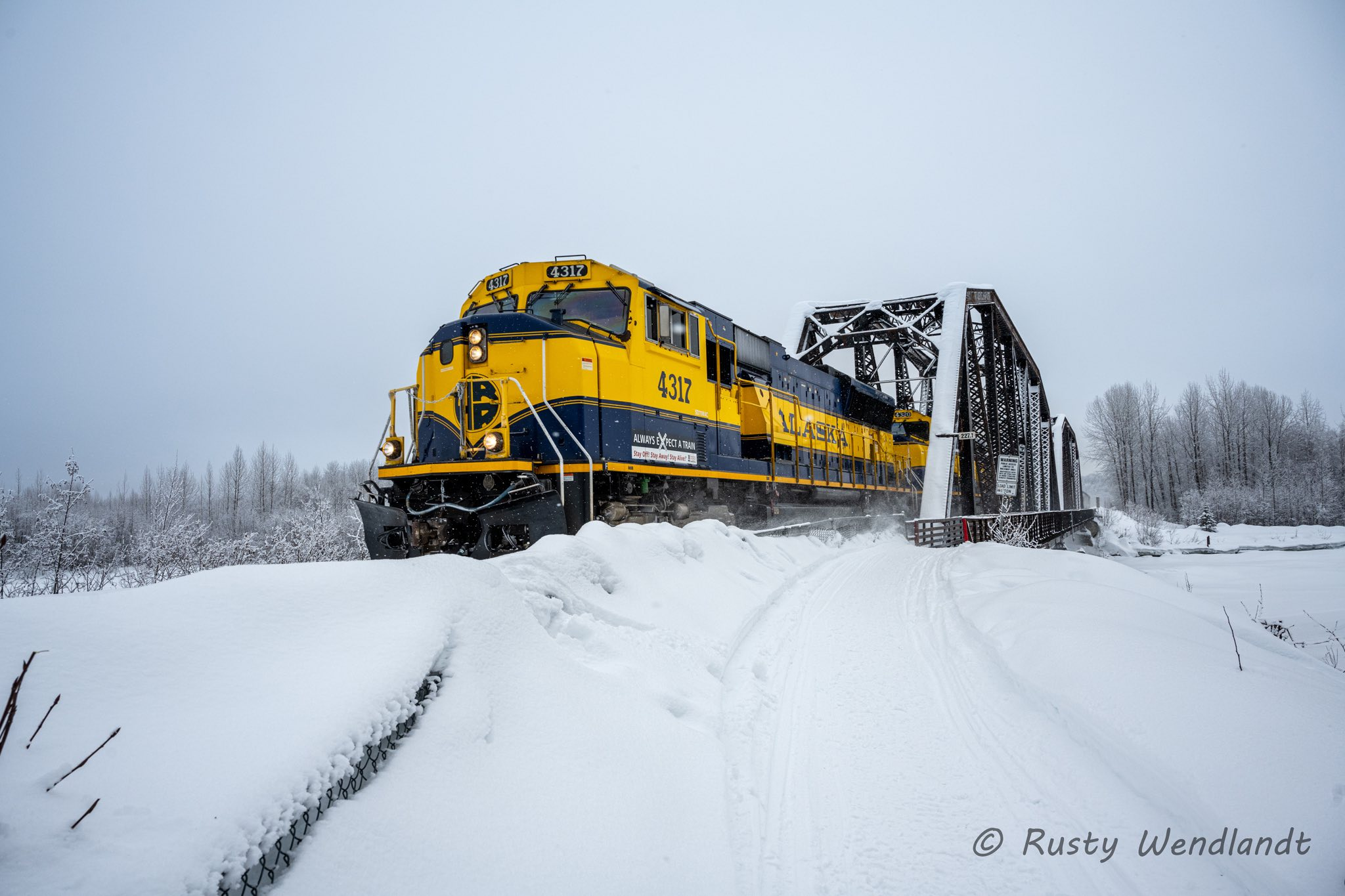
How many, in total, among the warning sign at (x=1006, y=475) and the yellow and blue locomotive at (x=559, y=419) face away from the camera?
0

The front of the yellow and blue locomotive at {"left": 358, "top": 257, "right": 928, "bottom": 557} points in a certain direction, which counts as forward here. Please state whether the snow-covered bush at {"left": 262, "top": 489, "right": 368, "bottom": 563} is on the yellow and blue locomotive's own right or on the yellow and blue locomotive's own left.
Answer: on the yellow and blue locomotive's own right

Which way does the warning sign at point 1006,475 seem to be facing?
toward the camera

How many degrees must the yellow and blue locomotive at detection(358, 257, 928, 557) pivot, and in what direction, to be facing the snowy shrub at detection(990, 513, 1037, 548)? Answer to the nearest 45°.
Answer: approximately 180°

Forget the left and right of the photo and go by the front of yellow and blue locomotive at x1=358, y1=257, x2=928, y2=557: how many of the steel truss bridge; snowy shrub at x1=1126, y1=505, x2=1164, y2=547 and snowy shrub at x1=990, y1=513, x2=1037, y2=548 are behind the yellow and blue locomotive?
3

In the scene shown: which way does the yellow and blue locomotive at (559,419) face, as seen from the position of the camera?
facing the viewer and to the left of the viewer

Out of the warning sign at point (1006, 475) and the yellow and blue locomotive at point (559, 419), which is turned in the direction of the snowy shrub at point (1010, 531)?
the warning sign

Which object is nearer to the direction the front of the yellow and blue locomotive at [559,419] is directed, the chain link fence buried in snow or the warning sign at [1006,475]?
the chain link fence buried in snow

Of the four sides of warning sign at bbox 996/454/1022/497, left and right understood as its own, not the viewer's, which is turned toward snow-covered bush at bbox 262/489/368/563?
right

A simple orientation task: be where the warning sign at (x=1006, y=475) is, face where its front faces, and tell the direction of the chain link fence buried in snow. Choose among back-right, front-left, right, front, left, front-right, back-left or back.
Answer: front
